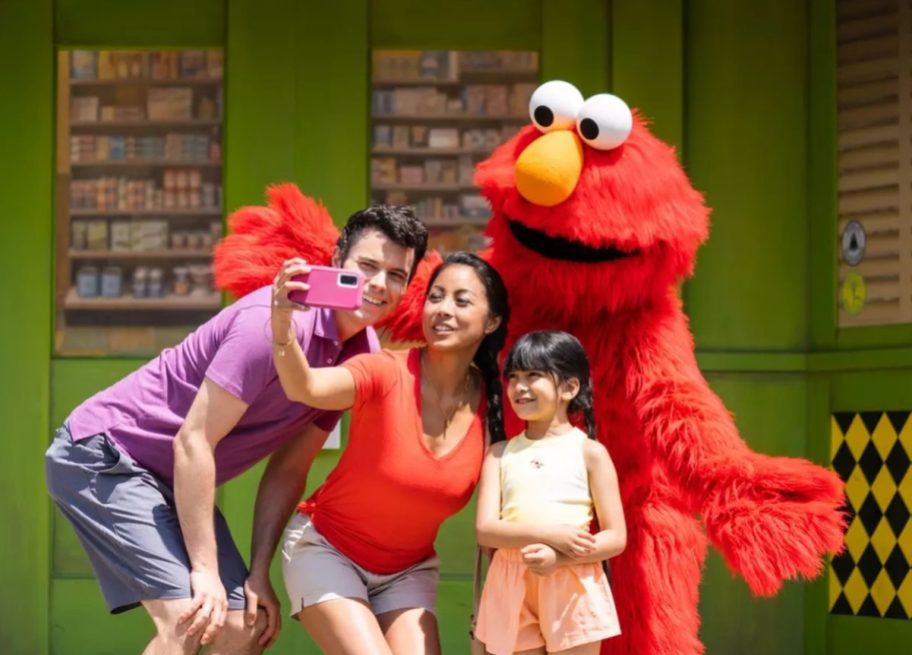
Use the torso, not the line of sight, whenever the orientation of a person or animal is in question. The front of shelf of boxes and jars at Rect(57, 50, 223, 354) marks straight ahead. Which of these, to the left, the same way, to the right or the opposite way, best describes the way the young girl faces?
the same way

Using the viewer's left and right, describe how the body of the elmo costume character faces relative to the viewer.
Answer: facing the viewer and to the left of the viewer

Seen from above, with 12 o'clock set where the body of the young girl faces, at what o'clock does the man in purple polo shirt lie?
The man in purple polo shirt is roughly at 3 o'clock from the young girl.

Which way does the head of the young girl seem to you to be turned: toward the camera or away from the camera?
toward the camera

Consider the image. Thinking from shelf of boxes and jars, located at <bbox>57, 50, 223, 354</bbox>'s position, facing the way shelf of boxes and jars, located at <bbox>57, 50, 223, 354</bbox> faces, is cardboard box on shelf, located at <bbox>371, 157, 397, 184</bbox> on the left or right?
on its left

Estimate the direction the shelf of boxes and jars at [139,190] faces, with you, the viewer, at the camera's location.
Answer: facing the viewer

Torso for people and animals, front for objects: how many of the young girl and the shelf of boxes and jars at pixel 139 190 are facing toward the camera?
2

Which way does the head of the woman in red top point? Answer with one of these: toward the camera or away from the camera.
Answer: toward the camera

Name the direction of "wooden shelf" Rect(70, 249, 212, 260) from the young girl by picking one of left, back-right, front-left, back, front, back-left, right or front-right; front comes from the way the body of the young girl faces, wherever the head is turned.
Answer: back-right

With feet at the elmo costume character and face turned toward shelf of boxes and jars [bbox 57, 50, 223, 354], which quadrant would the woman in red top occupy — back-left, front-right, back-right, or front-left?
front-left

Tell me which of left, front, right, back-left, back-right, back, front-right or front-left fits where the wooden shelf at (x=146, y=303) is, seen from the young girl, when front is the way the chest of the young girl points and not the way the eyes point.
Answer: back-right

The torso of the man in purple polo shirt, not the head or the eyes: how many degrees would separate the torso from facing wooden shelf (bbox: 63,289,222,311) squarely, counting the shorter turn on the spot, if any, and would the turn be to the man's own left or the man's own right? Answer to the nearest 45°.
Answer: approximately 135° to the man's own left

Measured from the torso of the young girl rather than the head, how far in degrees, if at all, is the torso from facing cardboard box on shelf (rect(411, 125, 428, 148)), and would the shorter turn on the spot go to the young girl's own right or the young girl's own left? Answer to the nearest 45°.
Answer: approximately 180°

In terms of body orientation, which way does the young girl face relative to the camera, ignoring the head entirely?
toward the camera

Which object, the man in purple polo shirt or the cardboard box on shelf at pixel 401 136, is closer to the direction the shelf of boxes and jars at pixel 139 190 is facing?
the man in purple polo shirt

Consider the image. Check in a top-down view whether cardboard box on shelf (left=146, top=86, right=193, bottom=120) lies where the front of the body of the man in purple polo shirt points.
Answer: no
